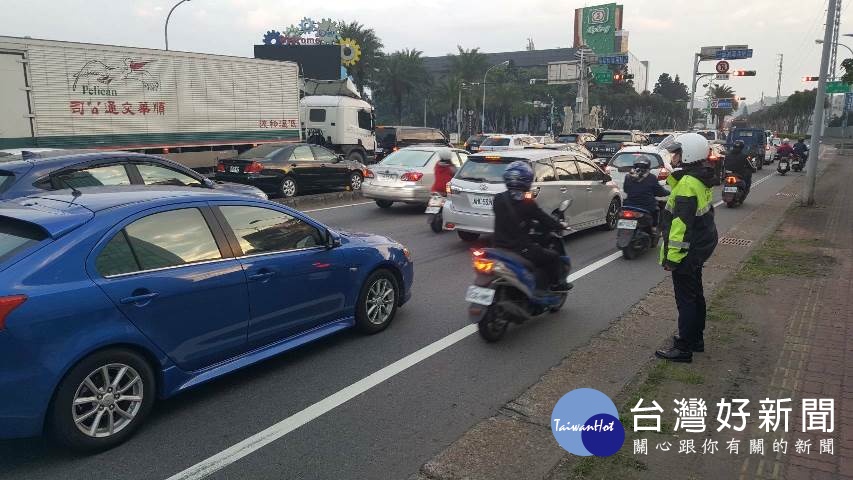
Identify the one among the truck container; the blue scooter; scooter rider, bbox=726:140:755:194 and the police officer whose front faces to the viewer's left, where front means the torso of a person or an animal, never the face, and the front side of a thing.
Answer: the police officer

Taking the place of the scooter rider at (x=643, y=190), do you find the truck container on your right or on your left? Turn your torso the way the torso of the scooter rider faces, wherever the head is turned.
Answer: on your left

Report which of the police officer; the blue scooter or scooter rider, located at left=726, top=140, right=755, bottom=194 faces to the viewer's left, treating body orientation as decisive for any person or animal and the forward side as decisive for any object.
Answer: the police officer

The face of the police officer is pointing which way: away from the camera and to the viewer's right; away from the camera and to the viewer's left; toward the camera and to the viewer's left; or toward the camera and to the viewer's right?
away from the camera and to the viewer's left

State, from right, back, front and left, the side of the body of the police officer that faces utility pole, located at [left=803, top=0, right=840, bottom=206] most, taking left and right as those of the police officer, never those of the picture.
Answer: right

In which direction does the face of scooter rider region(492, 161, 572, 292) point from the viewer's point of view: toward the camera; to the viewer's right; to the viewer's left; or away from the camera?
away from the camera

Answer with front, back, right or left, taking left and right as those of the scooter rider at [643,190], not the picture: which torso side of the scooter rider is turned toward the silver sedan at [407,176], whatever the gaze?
left

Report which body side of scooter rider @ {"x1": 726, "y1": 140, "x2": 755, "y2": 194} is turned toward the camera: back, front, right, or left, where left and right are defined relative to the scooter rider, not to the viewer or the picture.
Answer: back

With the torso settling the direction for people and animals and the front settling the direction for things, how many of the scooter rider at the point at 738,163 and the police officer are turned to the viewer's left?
1

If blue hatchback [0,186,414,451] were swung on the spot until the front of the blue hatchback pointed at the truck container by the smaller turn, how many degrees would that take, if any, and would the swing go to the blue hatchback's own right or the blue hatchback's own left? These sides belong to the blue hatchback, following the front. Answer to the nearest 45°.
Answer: approximately 45° to the blue hatchback's own left

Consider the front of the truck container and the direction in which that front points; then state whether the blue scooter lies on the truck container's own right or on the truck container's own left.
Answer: on the truck container's own right

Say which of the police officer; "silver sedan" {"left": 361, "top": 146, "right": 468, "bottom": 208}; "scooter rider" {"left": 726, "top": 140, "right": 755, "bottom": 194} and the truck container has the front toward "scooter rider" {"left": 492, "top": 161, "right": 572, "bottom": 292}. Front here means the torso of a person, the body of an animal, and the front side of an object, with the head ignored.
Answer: the police officer

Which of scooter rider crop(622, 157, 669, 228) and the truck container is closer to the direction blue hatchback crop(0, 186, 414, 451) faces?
the scooter rider

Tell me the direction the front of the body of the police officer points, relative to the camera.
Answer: to the viewer's left

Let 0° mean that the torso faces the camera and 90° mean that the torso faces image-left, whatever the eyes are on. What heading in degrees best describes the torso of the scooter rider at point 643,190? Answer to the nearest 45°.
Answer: approximately 225°

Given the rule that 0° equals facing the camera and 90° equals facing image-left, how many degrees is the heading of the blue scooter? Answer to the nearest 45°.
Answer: approximately 225°

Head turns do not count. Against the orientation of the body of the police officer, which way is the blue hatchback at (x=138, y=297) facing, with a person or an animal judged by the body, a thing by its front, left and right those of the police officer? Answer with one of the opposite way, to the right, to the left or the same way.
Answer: to the right
